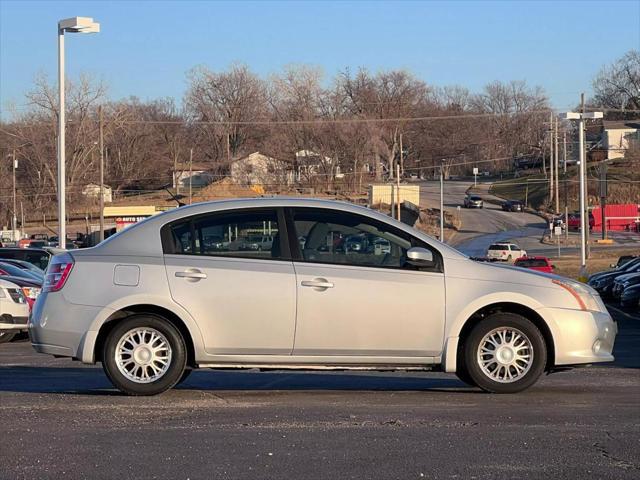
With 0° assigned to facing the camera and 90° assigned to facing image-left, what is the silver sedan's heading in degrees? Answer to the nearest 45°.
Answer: approximately 270°

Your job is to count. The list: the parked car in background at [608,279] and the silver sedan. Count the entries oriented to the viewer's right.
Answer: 1

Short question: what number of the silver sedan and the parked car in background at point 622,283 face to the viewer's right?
1

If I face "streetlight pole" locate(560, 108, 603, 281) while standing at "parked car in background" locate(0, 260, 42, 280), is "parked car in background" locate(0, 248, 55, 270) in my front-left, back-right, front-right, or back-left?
front-left

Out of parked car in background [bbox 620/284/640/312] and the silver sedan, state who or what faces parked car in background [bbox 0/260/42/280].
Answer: parked car in background [bbox 620/284/640/312]

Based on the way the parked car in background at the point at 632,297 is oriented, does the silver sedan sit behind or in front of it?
in front

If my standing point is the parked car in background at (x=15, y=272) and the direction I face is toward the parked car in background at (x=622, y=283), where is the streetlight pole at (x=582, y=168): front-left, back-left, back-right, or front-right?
front-left

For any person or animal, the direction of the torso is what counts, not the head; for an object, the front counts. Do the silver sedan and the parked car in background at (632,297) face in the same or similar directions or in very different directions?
very different directions

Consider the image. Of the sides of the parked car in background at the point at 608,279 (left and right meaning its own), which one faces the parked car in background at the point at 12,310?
front

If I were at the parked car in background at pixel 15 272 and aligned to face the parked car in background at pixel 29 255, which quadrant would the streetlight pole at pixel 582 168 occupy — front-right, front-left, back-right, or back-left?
front-right

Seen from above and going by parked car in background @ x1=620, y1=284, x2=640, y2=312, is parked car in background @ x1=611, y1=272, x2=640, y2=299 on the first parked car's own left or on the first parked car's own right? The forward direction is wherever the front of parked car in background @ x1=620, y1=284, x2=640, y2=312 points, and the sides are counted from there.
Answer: on the first parked car's own right

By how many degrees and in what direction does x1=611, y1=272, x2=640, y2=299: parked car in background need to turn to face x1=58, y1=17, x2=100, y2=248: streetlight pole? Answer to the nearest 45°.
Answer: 0° — it already faces it
